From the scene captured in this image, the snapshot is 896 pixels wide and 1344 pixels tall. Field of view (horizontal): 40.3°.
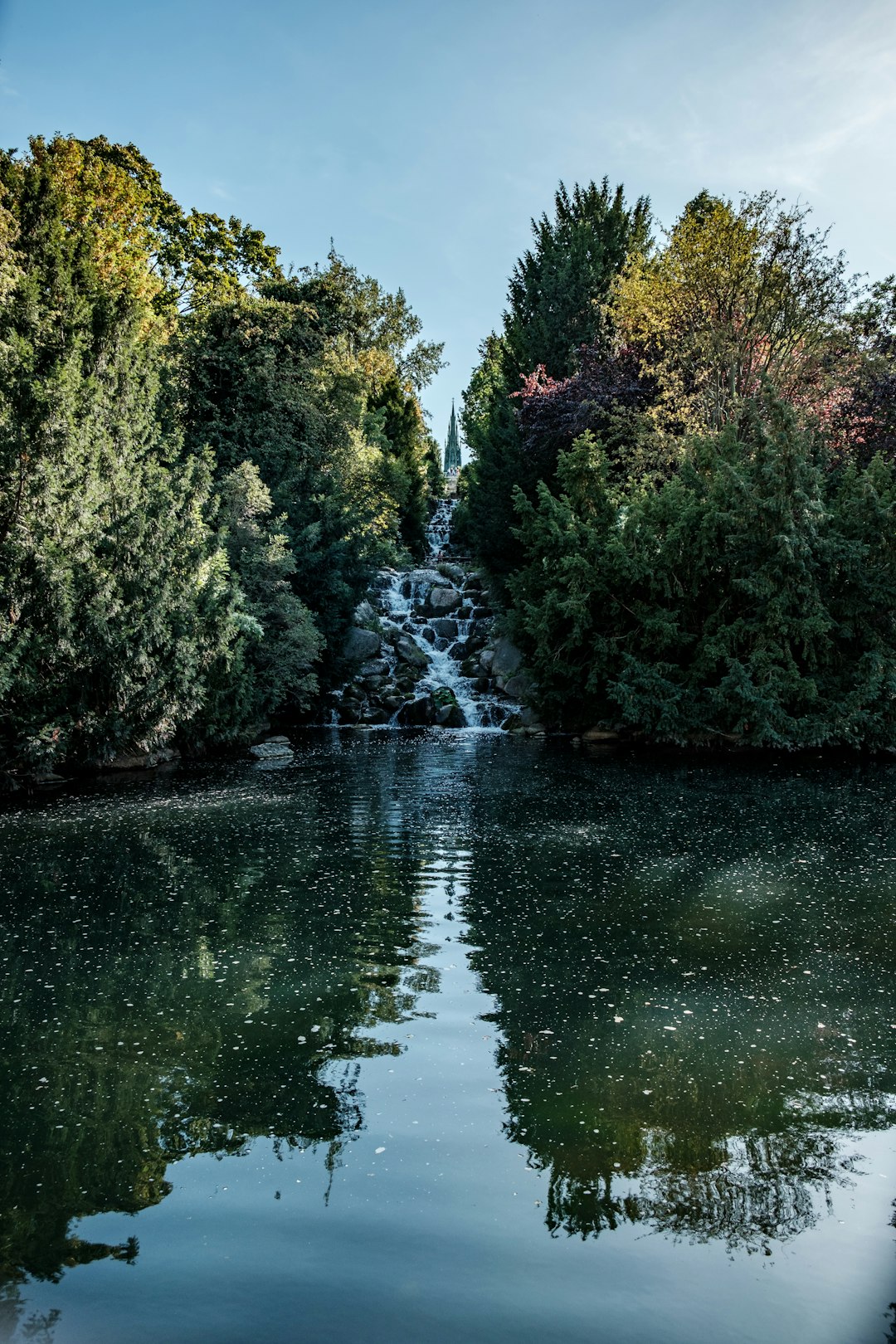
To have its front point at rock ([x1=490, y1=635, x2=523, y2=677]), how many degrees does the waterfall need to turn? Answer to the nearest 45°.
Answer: approximately 45° to its left

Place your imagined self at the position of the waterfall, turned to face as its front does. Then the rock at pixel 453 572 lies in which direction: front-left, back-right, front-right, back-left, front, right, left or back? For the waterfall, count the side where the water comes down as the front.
back

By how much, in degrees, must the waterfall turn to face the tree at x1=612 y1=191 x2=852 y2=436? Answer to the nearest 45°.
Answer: approximately 45° to its left

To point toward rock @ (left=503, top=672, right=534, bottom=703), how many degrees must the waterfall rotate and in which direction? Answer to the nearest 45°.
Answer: approximately 45° to its left

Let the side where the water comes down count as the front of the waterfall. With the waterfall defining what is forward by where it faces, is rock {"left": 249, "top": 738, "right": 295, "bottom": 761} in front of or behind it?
in front

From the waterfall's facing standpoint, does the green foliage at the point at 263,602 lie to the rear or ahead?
ahead

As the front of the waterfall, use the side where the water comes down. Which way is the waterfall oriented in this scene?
toward the camera
